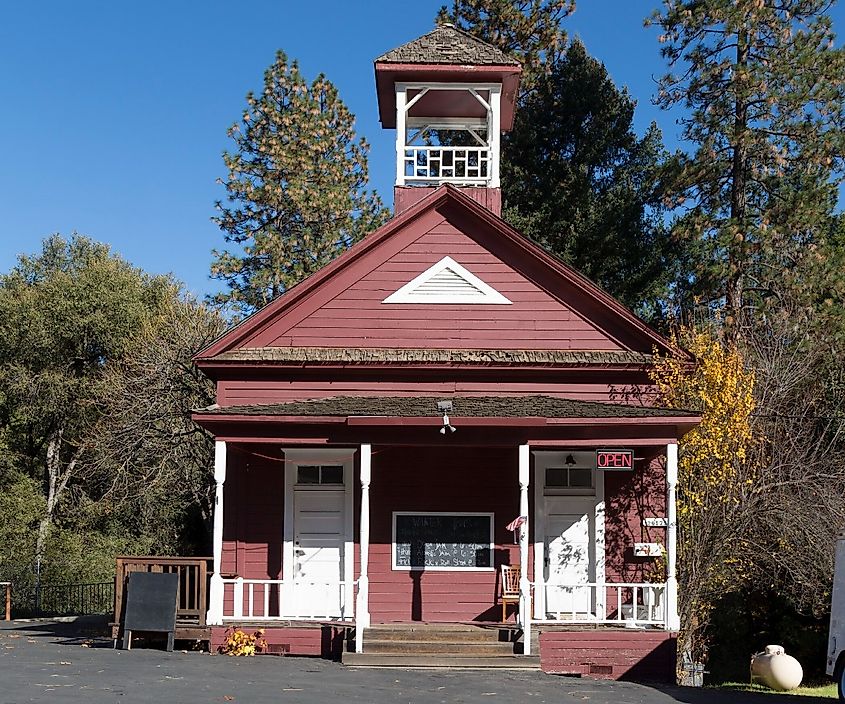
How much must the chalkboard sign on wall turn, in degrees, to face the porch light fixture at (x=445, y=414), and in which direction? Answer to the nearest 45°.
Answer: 0° — it already faces it

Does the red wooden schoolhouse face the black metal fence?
no

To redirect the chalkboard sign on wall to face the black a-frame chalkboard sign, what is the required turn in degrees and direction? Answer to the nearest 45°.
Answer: approximately 45° to its right

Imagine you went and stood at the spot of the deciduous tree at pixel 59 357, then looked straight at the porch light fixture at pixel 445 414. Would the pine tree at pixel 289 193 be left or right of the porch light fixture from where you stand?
left

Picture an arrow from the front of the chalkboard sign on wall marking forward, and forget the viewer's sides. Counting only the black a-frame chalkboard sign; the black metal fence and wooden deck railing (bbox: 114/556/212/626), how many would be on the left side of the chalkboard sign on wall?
0

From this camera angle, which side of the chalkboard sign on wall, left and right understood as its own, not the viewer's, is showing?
front

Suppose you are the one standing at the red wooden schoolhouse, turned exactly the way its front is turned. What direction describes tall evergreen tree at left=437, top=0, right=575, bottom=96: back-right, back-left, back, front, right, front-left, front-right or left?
back

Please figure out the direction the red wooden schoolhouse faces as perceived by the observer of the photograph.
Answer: facing the viewer

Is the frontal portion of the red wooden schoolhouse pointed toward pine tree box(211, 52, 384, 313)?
no

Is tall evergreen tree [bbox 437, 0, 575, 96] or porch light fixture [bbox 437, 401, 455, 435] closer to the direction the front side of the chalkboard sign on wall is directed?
the porch light fixture

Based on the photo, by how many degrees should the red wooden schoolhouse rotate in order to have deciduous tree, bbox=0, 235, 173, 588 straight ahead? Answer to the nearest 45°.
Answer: approximately 135° to its right

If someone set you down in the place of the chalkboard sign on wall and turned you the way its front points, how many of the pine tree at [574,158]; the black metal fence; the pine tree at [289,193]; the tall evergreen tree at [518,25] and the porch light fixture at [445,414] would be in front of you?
1

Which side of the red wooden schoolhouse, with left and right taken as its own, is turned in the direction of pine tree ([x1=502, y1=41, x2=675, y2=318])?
back

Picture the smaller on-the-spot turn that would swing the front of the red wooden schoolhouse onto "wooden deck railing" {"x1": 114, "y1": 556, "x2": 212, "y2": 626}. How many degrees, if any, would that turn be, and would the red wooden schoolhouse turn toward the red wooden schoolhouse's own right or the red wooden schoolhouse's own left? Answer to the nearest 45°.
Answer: approximately 45° to the red wooden schoolhouse's own right
